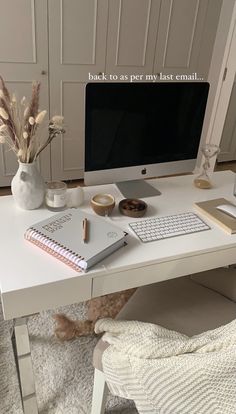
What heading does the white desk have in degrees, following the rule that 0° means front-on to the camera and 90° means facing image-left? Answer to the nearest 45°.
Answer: approximately 315°

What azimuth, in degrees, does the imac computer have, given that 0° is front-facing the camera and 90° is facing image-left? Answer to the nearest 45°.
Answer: approximately 315°

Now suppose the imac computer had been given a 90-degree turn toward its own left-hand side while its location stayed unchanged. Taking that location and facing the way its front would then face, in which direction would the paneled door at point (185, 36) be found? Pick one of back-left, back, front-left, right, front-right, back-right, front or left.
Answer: front-left

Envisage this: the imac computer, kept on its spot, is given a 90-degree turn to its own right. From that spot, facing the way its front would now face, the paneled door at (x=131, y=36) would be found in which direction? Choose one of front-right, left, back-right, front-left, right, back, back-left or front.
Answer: back-right

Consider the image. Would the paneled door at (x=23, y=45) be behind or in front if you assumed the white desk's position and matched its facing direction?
behind

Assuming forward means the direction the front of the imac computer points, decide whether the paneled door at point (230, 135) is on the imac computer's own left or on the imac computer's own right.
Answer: on the imac computer's own left
